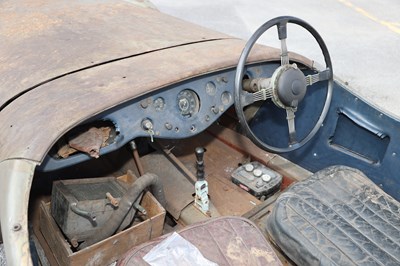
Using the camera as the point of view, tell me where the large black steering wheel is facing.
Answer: facing the viewer and to the right of the viewer

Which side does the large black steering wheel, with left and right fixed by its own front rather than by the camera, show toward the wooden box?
right
